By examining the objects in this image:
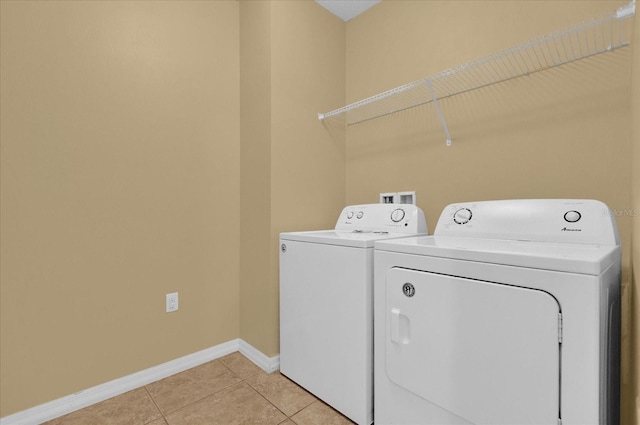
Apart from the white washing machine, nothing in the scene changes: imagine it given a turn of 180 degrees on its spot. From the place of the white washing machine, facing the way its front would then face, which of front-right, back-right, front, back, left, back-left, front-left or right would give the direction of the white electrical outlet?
back-left

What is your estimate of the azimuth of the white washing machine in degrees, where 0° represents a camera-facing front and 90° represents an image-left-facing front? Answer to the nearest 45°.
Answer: approximately 45°

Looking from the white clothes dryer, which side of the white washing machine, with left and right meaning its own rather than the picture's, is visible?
left
